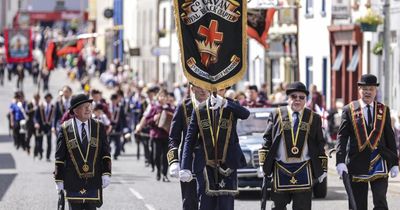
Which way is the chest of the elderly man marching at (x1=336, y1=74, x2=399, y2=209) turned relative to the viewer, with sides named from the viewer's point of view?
facing the viewer

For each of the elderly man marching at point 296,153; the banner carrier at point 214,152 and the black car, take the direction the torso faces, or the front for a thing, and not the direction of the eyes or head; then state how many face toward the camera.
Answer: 3

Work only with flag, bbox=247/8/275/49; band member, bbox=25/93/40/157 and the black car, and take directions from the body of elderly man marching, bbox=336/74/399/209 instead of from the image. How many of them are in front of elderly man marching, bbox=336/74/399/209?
0

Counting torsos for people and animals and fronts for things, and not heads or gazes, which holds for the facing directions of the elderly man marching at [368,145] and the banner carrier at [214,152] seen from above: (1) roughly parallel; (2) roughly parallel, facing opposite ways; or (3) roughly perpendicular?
roughly parallel

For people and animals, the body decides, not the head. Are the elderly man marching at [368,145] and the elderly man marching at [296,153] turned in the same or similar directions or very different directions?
same or similar directions

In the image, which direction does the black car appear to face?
toward the camera

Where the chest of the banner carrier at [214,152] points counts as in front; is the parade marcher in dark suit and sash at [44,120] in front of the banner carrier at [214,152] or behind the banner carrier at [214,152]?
behind

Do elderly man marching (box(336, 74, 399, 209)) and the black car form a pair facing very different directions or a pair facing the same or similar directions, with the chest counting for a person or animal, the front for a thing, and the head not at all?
same or similar directions

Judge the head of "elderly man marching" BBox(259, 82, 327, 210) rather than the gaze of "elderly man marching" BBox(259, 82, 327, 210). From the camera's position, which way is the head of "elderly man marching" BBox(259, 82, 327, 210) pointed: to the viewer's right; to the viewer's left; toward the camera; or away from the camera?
toward the camera

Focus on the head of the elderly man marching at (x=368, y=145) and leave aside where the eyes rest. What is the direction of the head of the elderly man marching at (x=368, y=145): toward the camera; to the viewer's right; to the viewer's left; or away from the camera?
toward the camera

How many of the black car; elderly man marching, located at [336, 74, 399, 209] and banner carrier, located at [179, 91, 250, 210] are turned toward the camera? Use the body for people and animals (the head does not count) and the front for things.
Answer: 3

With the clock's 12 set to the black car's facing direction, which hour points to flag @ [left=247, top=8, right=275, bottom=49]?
The flag is roughly at 6 o'clock from the black car.

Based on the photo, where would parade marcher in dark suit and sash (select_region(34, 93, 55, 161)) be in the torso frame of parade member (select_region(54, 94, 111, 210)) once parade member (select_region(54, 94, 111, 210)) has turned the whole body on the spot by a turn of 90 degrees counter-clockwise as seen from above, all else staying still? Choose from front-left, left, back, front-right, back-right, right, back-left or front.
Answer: left

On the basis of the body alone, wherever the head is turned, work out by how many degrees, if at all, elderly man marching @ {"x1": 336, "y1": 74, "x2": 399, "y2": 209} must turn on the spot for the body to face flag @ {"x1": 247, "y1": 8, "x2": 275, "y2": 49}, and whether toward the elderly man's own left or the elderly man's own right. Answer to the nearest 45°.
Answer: approximately 180°

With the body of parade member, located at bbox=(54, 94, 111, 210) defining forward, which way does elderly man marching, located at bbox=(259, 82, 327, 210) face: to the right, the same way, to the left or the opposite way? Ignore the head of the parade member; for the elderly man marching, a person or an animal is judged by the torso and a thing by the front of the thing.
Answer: the same way

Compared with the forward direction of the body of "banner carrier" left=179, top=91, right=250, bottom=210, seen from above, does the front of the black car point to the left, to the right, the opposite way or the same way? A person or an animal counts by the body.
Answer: the same way

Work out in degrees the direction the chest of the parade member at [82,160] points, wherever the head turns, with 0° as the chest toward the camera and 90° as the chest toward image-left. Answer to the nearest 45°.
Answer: approximately 0°

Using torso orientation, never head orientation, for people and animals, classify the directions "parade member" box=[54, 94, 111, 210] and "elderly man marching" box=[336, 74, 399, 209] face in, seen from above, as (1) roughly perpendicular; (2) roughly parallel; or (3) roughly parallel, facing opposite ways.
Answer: roughly parallel
